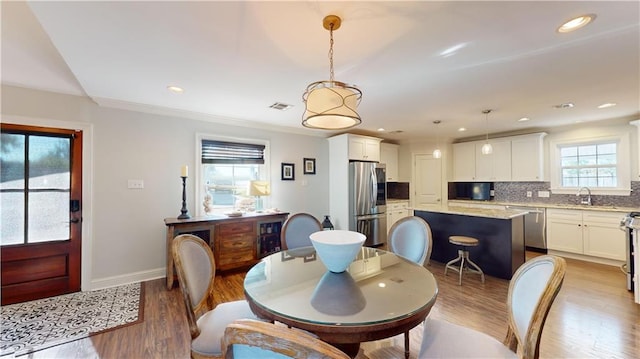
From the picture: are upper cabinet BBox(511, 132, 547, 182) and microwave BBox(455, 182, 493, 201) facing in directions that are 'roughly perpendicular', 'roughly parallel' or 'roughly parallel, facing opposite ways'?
roughly parallel

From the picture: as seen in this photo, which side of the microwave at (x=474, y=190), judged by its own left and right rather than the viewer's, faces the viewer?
front

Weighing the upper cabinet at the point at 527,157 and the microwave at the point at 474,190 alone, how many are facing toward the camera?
2

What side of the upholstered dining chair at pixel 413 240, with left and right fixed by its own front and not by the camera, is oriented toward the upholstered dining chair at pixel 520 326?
left

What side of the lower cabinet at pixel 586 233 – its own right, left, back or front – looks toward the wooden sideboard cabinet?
front

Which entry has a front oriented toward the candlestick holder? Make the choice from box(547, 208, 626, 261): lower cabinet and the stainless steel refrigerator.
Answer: the lower cabinet

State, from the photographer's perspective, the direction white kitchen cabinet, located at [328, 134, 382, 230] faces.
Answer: facing the viewer and to the right of the viewer

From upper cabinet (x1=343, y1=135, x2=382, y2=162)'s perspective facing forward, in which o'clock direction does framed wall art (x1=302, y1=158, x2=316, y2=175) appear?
The framed wall art is roughly at 4 o'clock from the upper cabinet.

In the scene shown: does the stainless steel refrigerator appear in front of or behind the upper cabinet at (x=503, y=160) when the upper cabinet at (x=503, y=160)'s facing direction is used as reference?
in front

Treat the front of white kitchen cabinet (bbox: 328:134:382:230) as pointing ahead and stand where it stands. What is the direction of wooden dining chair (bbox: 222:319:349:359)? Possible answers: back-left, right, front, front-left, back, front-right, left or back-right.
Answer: front-right

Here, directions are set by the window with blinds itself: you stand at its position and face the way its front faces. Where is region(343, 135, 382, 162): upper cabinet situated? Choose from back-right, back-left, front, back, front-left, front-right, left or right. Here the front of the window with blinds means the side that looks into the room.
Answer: front-left

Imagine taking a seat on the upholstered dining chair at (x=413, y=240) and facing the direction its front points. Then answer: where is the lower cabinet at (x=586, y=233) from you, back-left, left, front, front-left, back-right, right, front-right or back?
back

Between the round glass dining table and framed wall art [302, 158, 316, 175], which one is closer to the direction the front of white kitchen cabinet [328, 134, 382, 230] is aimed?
the round glass dining table

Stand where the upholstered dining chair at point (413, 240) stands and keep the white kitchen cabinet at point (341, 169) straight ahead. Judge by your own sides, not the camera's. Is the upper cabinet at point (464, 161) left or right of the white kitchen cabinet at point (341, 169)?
right

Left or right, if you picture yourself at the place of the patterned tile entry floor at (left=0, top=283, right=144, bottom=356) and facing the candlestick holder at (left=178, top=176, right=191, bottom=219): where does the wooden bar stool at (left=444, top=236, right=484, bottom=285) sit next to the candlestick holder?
right

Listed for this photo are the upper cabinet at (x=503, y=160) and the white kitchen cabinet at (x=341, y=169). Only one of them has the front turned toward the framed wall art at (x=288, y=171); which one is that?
the upper cabinet

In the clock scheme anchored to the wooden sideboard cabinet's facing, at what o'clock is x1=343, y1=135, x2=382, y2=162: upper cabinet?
The upper cabinet is roughly at 10 o'clock from the wooden sideboard cabinet.

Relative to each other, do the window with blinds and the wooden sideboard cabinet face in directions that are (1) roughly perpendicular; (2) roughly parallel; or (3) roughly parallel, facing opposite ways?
roughly parallel
